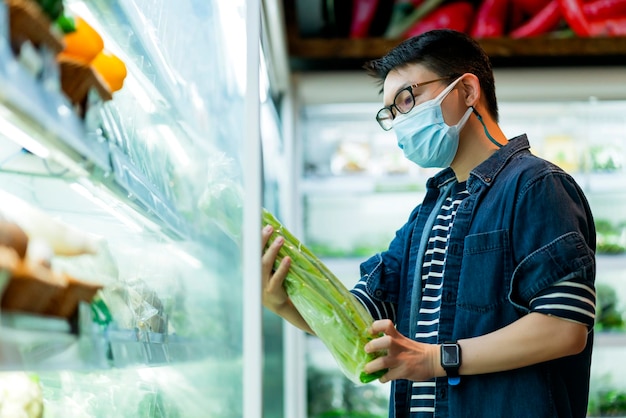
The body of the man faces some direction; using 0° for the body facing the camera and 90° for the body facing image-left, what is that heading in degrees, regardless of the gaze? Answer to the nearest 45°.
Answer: approximately 45°

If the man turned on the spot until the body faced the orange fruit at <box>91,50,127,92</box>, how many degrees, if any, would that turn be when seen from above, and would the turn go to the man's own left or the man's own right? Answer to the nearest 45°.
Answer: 0° — they already face it

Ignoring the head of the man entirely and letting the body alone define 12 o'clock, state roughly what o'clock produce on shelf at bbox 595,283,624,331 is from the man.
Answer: The produce on shelf is roughly at 5 o'clock from the man.

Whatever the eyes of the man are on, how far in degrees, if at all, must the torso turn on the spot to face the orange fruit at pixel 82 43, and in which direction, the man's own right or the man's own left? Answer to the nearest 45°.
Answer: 0° — they already face it

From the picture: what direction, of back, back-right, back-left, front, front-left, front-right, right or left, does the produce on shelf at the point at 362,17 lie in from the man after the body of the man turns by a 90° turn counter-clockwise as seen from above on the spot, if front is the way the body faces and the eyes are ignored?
back-left

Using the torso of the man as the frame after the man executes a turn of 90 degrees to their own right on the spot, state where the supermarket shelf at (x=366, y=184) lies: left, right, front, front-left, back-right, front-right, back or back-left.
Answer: front-right

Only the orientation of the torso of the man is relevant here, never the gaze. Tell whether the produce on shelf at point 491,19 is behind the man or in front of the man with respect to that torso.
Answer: behind

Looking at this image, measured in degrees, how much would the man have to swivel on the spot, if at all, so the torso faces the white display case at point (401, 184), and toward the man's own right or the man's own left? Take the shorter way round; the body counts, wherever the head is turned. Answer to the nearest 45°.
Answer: approximately 135° to the man's own right
